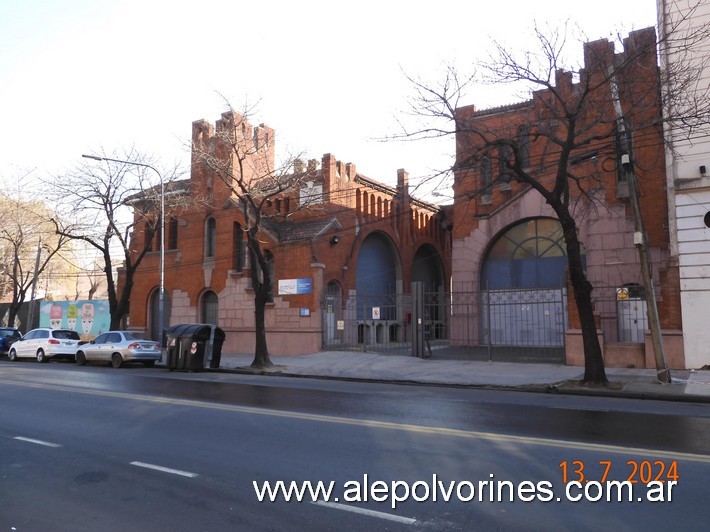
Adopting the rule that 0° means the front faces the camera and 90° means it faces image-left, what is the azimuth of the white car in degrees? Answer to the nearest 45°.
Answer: approximately 135°

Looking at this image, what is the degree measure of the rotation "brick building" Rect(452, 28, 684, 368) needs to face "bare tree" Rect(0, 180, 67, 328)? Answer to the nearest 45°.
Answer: approximately 45° to its right

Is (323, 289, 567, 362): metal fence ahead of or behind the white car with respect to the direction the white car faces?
behind

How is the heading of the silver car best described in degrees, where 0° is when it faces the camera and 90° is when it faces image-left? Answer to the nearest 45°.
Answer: approximately 135°

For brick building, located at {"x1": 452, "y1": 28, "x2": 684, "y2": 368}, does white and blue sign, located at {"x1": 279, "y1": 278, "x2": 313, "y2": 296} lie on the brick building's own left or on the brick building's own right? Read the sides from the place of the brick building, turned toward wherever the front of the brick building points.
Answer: on the brick building's own right

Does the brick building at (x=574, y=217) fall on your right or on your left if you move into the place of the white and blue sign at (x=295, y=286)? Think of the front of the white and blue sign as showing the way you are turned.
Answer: on your left
